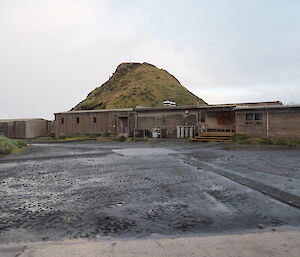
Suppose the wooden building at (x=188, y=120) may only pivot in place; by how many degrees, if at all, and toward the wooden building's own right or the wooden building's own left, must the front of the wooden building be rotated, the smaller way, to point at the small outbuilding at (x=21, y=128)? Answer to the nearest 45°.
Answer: approximately 90° to the wooden building's own right

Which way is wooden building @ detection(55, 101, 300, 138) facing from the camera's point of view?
toward the camera
